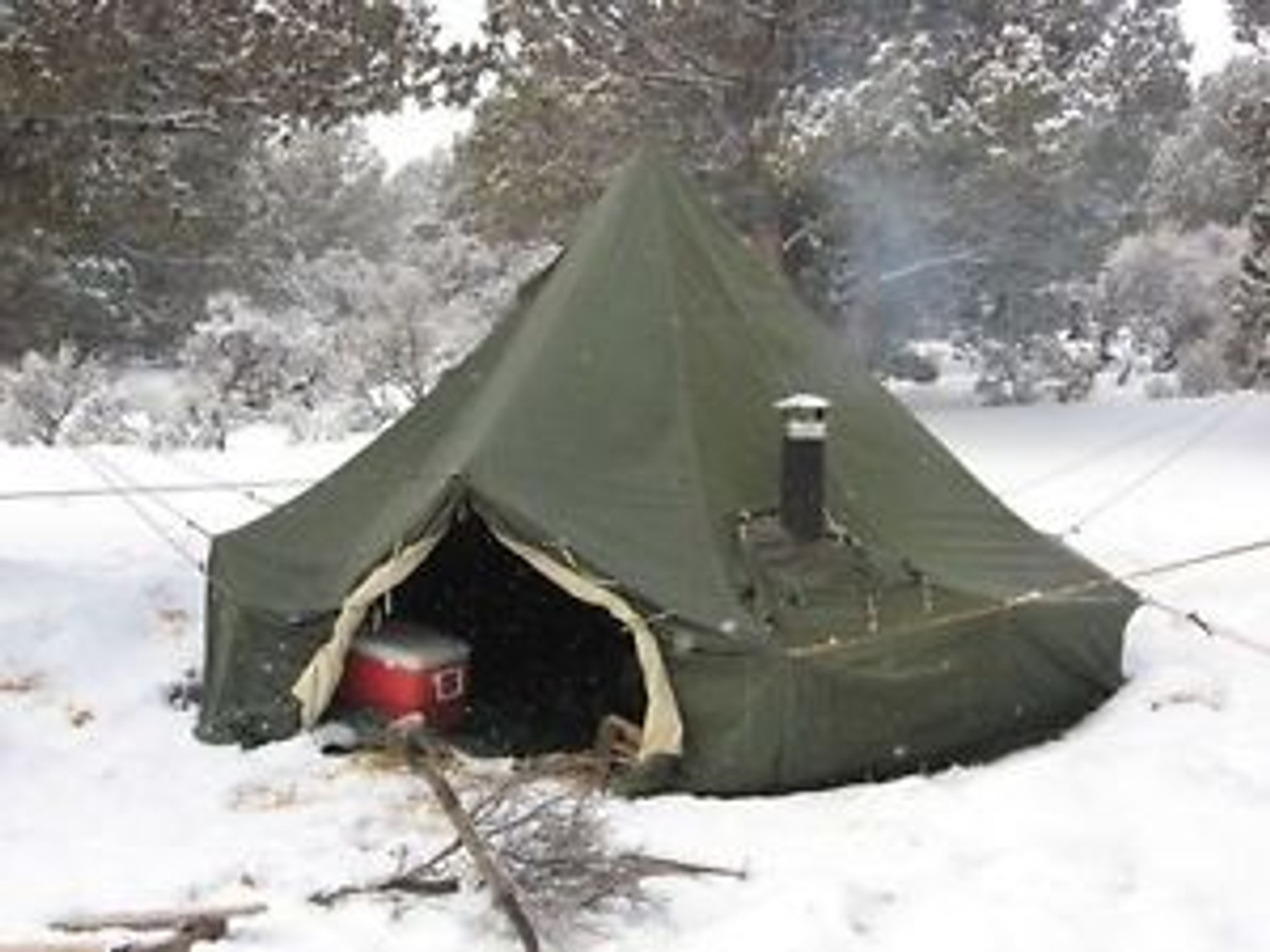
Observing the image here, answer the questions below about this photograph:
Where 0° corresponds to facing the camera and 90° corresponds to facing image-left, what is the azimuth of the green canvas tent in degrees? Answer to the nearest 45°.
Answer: approximately 45°

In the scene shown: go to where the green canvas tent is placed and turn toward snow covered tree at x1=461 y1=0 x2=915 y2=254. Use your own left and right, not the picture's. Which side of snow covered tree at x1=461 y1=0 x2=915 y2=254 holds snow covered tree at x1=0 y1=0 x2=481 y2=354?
left

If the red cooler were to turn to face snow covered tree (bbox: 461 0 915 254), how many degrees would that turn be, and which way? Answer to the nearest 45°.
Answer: approximately 135° to its right

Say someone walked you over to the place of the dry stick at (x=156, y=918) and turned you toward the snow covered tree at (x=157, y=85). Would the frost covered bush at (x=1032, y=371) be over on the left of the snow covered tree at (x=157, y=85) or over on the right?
right

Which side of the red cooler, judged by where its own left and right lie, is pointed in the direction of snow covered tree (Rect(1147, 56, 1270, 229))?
back

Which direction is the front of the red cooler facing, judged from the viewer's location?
facing the viewer and to the left of the viewer

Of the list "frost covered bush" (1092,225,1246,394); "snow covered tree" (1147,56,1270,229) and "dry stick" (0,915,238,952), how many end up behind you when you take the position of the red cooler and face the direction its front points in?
2

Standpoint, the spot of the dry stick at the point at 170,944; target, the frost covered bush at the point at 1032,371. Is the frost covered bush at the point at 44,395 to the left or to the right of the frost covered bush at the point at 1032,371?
left

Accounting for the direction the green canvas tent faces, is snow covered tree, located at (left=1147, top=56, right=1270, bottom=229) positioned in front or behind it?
behind

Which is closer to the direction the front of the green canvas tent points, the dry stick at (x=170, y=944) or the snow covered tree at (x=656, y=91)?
the dry stick

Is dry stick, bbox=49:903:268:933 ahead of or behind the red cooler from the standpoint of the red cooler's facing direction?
ahead

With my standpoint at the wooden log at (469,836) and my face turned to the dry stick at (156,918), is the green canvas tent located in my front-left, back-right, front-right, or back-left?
back-right

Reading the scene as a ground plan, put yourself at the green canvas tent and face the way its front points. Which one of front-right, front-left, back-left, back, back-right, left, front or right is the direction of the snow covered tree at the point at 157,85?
right

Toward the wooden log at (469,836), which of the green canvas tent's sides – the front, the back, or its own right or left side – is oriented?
front

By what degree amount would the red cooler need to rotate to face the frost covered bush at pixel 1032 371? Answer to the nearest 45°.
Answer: approximately 180°
